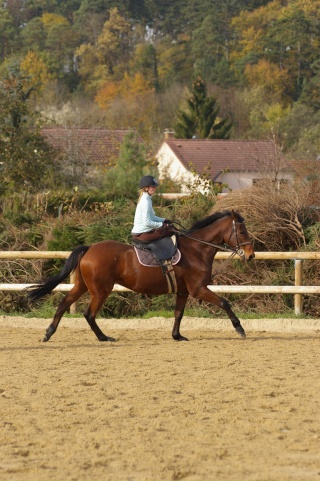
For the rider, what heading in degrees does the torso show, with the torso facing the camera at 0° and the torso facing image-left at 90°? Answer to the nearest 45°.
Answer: approximately 270°

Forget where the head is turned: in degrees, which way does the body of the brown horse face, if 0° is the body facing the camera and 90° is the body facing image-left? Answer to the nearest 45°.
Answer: approximately 270°

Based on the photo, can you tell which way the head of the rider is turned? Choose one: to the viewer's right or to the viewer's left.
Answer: to the viewer's right

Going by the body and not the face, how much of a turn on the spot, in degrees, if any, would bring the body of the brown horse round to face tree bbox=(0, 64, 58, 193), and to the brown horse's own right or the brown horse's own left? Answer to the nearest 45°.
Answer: approximately 90° to the brown horse's own left

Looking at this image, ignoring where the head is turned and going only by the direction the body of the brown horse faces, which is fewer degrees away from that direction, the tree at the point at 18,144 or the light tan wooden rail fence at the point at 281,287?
the light tan wooden rail fence

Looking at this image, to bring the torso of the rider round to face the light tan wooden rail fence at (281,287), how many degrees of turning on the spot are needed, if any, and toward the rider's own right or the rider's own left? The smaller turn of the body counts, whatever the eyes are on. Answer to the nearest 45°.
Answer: approximately 45° to the rider's own left

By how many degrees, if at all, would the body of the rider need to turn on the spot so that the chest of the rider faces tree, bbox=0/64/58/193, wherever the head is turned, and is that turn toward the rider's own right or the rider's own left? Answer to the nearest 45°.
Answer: approximately 90° to the rider's own left
